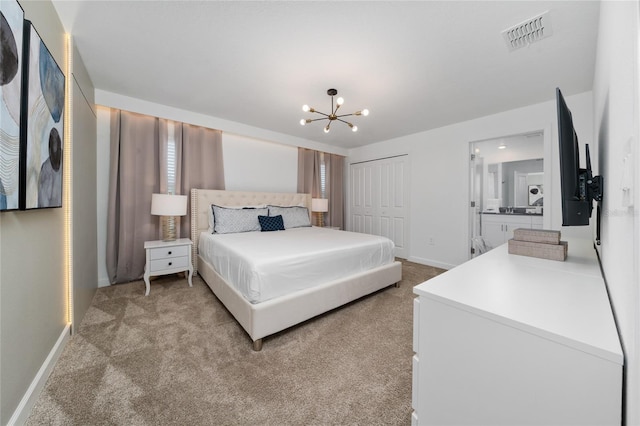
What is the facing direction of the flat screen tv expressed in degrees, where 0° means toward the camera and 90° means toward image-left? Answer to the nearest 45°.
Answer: approximately 90°

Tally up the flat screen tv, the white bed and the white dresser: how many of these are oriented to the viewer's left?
2

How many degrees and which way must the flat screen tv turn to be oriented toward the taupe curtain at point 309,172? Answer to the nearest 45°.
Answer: approximately 45° to its right

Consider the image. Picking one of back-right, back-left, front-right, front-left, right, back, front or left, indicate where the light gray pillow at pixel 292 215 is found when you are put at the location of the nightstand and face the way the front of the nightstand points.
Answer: front-left

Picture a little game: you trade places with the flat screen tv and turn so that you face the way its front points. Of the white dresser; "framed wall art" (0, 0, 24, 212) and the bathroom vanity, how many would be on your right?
1

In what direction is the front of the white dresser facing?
to the viewer's left

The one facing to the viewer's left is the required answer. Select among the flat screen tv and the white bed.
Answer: the flat screen tv

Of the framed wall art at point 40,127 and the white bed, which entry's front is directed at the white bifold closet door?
the framed wall art

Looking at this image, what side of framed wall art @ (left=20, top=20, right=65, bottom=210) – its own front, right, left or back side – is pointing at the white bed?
front

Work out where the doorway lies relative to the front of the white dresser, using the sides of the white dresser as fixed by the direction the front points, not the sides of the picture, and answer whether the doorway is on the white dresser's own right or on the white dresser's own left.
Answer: on the white dresser's own right

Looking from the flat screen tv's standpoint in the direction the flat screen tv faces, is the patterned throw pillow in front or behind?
in front

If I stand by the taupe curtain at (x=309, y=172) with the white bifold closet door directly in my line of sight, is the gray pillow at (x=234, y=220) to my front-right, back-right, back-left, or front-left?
back-right

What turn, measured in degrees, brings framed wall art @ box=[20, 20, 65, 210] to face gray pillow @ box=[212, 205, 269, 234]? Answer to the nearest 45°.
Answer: approximately 45° to its left
